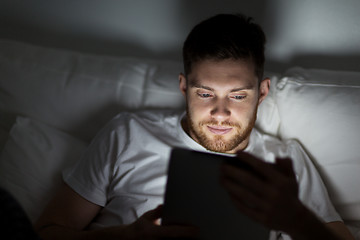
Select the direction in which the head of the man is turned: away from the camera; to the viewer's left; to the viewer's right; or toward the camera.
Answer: toward the camera

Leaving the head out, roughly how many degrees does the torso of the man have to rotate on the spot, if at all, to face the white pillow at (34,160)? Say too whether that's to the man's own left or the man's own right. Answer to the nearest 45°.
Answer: approximately 90° to the man's own right

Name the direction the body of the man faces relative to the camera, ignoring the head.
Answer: toward the camera
